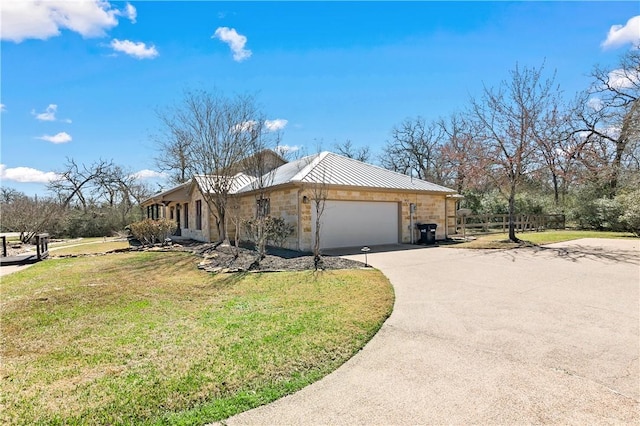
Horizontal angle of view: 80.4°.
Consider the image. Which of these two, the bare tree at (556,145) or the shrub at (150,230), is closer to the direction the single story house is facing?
the shrub

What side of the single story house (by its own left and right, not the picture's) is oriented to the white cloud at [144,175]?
right

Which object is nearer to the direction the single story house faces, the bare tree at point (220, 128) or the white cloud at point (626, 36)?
the bare tree

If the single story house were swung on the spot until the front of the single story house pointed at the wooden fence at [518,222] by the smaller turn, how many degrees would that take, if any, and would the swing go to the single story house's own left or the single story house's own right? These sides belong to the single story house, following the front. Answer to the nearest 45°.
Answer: approximately 180°

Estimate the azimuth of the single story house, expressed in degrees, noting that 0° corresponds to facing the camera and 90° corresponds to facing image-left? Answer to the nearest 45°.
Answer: approximately 45°

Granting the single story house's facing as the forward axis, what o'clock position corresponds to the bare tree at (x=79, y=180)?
The bare tree is roughly at 3 o'clock from the single story house.

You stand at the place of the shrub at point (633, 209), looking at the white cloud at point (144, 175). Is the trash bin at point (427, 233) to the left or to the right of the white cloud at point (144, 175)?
left

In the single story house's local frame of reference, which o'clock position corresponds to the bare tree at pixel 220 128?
The bare tree is roughly at 1 o'clock from the single story house.

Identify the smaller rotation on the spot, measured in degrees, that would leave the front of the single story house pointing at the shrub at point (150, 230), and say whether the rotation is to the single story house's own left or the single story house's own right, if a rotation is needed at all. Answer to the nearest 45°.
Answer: approximately 45° to the single story house's own right

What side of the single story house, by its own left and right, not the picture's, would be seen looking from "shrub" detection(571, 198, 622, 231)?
back

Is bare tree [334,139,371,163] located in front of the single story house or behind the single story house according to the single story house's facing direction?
behind
